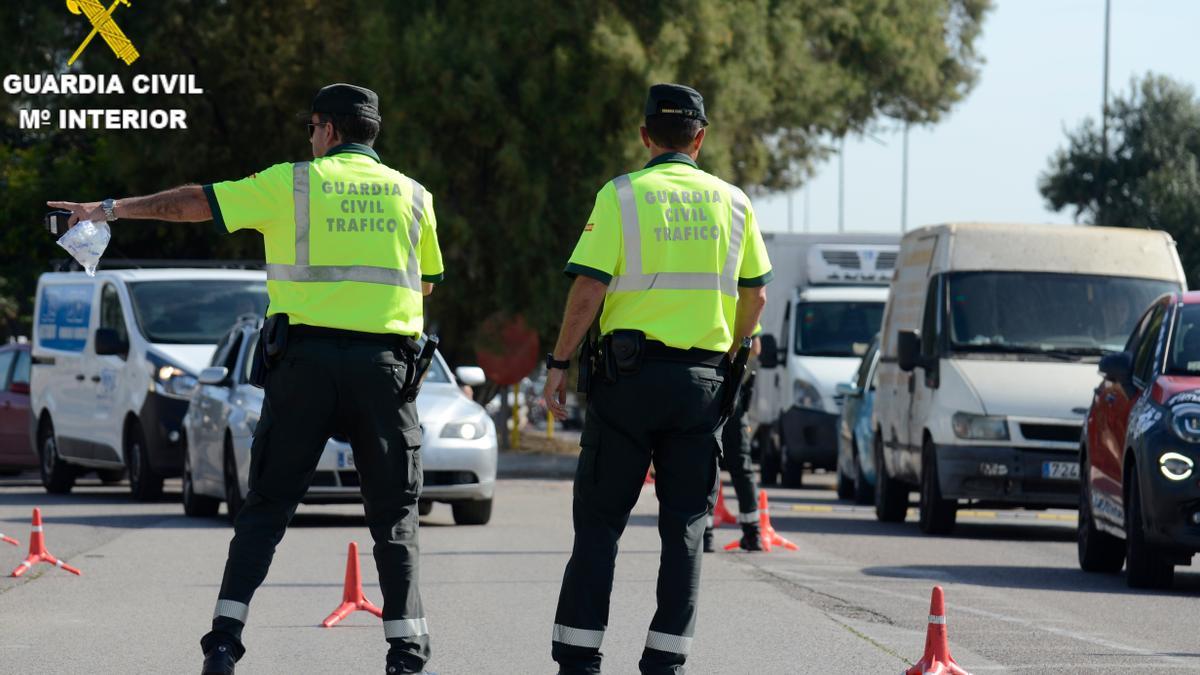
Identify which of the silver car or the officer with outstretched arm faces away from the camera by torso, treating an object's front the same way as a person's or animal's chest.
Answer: the officer with outstretched arm

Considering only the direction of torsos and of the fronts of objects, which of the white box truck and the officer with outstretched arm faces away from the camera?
the officer with outstretched arm

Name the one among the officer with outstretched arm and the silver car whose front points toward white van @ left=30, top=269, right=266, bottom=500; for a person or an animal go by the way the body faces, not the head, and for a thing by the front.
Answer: the officer with outstretched arm

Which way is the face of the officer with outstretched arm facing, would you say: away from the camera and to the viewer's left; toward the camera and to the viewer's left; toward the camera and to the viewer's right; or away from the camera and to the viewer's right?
away from the camera and to the viewer's left

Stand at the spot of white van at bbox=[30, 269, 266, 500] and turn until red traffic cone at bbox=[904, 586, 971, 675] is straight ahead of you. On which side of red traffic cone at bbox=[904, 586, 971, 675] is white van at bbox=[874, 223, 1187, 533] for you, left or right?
left

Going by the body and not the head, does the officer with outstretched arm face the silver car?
yes

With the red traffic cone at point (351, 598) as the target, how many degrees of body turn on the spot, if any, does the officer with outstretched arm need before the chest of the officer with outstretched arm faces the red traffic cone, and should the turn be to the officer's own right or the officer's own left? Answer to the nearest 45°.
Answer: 0° — they already face it

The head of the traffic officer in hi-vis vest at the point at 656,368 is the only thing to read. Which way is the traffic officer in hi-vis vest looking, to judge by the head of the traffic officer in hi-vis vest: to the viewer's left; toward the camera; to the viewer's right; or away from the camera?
away from the camera

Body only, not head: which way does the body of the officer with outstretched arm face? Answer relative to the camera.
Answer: away from the camera

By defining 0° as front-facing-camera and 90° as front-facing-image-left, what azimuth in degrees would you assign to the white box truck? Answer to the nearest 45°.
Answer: approximately 315°
